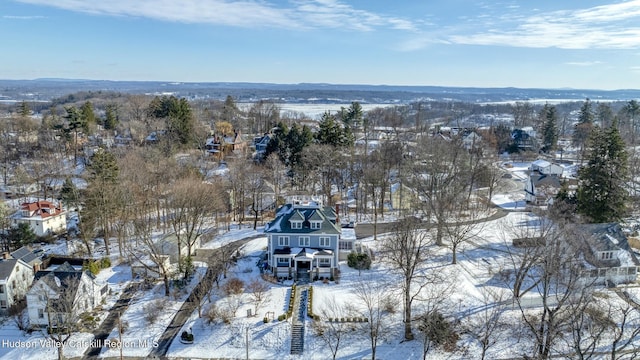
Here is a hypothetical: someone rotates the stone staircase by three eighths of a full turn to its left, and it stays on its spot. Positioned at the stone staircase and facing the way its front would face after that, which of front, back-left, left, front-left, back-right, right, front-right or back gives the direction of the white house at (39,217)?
left

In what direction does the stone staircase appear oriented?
toward the camera

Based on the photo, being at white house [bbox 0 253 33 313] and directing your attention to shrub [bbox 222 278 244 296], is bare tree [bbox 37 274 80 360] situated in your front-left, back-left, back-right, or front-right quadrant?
front-right

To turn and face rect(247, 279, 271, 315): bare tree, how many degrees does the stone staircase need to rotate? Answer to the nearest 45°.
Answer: approximately 135° to its right

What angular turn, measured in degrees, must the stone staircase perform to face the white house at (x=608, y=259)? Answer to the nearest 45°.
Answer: approximately 90° to its left

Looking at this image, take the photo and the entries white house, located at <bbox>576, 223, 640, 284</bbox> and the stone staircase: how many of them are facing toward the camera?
2

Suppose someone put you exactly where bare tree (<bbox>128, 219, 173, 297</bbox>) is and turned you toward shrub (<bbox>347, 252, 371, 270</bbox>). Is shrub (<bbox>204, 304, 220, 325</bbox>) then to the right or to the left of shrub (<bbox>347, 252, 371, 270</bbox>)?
right

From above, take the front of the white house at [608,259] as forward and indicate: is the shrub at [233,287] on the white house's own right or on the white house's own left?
on the white house's own right

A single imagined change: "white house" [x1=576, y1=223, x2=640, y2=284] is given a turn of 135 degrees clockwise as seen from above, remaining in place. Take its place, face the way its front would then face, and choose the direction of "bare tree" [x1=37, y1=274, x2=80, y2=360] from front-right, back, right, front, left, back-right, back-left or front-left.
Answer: left

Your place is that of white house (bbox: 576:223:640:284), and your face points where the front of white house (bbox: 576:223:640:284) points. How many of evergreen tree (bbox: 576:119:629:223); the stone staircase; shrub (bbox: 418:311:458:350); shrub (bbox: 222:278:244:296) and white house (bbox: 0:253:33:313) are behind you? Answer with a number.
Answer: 1

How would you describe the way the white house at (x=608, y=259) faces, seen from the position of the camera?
facing the viewer

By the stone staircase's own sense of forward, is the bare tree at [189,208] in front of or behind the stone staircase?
behind

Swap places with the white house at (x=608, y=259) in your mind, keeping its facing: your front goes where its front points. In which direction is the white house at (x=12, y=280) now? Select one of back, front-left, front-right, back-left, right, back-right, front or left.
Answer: front-right

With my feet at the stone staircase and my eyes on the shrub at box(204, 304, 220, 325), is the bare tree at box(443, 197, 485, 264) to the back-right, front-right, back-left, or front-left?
back-right

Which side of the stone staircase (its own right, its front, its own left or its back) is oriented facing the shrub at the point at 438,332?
left

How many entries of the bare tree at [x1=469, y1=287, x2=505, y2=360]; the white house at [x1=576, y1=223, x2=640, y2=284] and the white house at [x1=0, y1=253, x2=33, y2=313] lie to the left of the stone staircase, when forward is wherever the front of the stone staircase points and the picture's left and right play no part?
2

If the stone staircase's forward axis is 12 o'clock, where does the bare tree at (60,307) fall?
The bare tree is roughly at 3 o'clock from the stone staircase.

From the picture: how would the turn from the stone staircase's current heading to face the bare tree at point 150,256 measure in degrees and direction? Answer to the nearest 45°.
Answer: approximately 135° to its right
